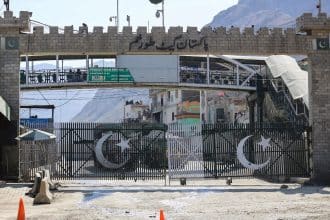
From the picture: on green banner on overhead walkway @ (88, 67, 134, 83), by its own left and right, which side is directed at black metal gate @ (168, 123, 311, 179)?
left

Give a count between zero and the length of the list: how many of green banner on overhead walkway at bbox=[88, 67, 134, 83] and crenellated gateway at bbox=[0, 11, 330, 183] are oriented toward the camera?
2

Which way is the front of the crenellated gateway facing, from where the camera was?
facing the viewer

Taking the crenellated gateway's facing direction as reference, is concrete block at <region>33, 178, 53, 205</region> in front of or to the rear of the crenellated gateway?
in front

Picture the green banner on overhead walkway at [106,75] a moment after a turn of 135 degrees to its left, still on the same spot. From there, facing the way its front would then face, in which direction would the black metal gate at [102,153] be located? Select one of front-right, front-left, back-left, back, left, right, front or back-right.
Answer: back-right

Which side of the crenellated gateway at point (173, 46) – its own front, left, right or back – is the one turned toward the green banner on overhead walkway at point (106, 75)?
back

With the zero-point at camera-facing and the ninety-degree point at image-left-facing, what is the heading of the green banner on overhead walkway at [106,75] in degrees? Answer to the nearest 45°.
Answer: approximately 0°

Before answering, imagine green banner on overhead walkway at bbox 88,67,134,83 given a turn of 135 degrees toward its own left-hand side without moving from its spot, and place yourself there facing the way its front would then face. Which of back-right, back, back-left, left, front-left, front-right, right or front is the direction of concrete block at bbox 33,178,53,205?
back-right

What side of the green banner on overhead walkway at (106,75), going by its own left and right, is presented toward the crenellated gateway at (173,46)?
front

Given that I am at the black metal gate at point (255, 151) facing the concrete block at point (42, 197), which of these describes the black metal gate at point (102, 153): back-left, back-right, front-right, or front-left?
front-right
